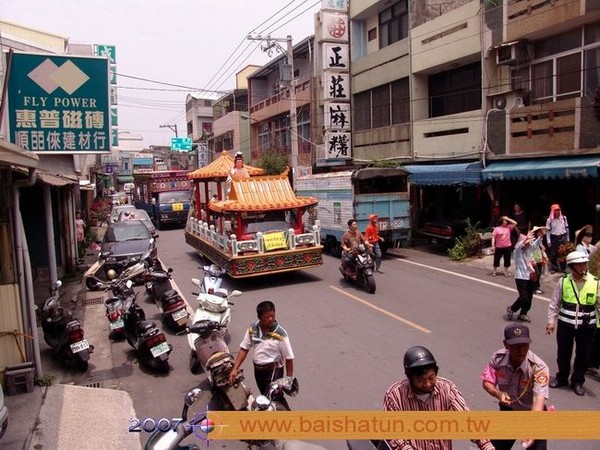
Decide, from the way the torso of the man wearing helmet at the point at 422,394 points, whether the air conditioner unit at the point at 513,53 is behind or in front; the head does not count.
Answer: behind

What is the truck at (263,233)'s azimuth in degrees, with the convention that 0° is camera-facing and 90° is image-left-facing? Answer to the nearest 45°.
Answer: approximately 315°

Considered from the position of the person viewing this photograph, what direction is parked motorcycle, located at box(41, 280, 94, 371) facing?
facing away from the viewer and to the left of the viewer

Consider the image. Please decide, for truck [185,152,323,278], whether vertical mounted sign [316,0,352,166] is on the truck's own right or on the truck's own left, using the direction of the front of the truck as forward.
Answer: on the truck's own left

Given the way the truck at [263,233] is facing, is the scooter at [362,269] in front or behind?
in front

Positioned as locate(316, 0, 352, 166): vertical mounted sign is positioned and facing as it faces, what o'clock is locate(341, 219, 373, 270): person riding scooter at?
The person riding scooter is roughly at 12 o'clock from the vertical mounted sign.

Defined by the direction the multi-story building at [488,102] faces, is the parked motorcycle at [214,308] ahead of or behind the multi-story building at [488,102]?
ahead

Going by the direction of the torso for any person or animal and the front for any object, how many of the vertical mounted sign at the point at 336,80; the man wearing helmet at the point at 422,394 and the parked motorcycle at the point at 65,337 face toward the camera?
2
